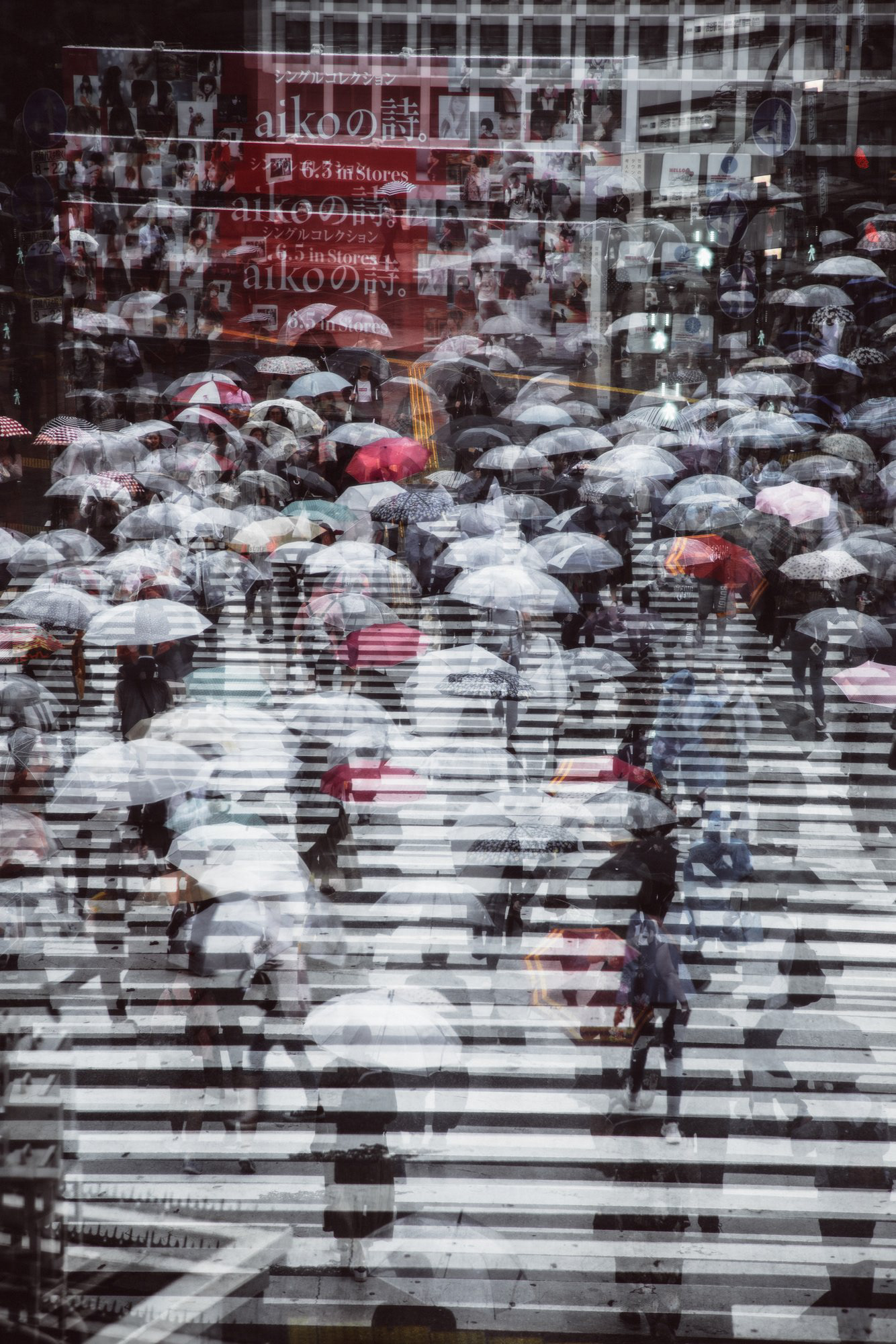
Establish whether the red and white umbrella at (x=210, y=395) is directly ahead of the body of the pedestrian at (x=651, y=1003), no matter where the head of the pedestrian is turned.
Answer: no

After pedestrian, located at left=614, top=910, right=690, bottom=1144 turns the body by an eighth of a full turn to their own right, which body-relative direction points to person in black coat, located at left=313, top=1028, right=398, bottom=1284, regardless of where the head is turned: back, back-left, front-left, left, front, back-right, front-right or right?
front

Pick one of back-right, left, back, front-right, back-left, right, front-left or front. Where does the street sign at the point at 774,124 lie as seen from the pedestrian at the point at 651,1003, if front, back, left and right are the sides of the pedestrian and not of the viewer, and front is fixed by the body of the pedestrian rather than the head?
back

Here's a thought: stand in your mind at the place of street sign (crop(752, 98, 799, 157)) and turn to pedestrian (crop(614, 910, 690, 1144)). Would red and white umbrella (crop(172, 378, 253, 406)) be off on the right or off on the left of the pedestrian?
right

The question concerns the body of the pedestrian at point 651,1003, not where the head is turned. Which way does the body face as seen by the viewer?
toward the camera

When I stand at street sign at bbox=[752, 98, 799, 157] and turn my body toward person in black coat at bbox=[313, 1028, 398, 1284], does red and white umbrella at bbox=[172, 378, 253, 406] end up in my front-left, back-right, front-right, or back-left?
front-right
